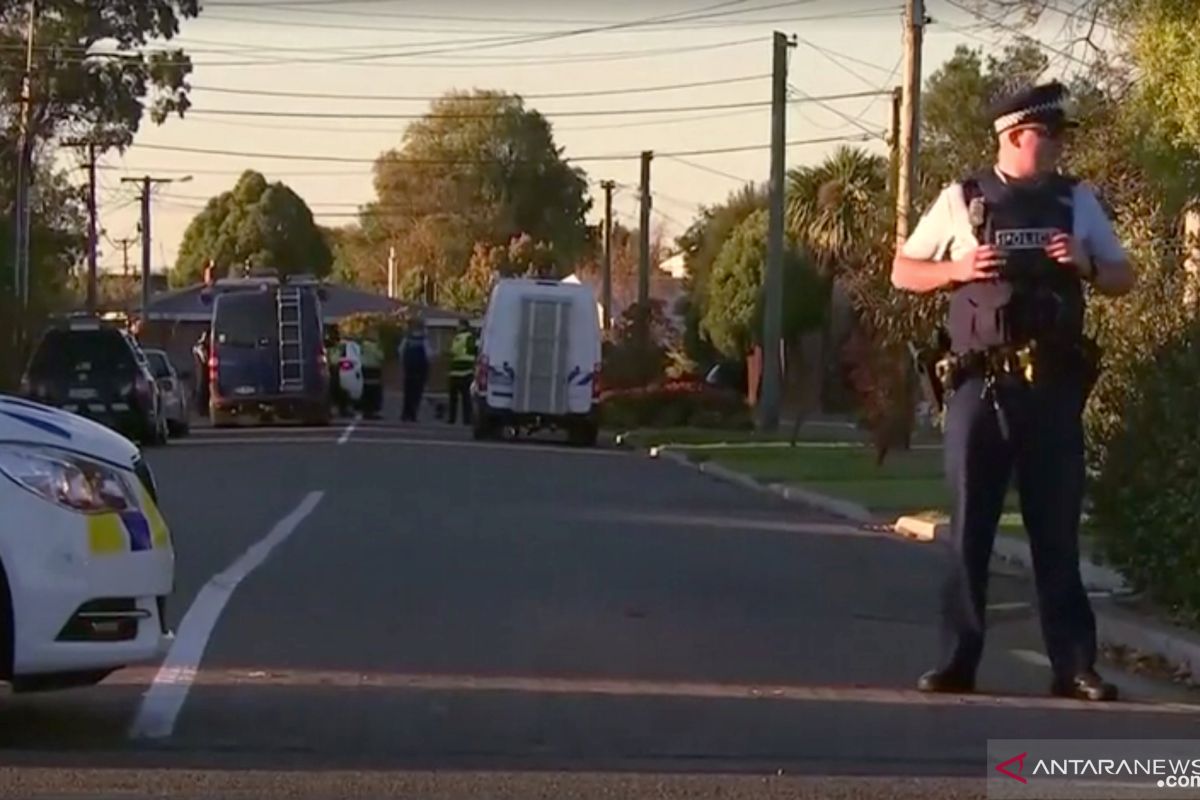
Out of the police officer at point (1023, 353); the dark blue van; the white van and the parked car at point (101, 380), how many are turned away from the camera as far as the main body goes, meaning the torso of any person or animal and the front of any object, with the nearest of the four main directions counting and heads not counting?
3

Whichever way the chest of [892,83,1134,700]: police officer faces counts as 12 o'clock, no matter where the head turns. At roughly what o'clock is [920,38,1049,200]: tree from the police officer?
The tree is roughly at 6 o'clock from the police officer.

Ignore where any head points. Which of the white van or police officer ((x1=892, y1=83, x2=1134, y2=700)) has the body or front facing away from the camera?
the white van

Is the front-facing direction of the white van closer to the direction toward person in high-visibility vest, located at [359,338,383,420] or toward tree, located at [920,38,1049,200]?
the person in high-visibility vest

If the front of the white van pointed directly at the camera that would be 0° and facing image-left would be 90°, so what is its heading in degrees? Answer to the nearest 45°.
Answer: approximately 180°

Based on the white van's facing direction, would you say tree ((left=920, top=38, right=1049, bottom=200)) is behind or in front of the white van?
behind

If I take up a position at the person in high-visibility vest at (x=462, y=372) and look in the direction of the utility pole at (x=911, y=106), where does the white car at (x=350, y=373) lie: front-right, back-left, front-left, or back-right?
back-right

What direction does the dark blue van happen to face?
away from the camera

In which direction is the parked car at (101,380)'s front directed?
away from the camera
